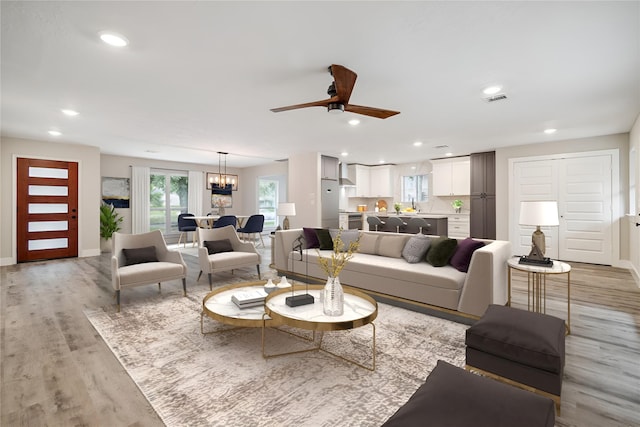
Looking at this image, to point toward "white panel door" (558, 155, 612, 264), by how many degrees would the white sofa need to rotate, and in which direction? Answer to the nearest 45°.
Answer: approximately 180°

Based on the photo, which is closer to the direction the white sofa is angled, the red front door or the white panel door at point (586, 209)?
the red front door

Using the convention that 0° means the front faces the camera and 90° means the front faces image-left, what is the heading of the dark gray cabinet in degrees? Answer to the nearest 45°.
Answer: approximately 0°

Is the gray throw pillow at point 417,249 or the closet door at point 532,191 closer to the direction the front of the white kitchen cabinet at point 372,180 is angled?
the gray throw pillow

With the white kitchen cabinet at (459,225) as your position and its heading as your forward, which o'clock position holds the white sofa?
The white sofa is roughly at 12 o'clock from the white kitchen cabinet.
